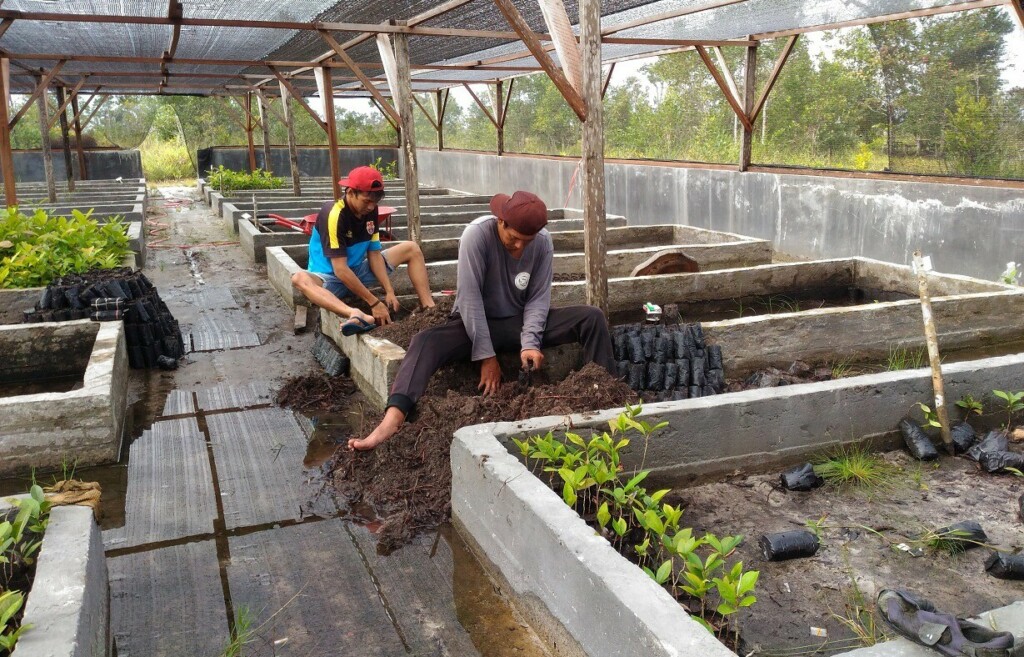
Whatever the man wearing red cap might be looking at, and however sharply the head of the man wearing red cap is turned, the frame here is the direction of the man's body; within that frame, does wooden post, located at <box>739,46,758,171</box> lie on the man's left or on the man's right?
on the man's left

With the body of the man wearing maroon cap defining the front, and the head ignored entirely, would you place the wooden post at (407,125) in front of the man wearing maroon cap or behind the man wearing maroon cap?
behind

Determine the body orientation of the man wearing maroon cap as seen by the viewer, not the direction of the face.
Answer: toward the camera

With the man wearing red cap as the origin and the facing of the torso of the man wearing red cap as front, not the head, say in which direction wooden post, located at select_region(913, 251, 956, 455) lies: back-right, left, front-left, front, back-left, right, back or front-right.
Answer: front

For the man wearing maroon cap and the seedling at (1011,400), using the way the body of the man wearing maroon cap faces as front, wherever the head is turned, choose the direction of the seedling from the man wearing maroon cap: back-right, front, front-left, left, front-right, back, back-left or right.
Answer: left

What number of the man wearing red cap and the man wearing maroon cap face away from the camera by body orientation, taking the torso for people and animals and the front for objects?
0

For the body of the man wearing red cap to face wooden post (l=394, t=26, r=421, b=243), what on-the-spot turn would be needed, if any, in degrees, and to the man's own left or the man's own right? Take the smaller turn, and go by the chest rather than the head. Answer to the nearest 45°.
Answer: approximately 135° to the man's own left

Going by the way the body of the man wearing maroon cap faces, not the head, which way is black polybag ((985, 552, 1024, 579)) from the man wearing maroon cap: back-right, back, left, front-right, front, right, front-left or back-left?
front-left

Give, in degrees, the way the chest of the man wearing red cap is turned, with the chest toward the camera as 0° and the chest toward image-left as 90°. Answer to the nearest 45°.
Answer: approximately 315°
